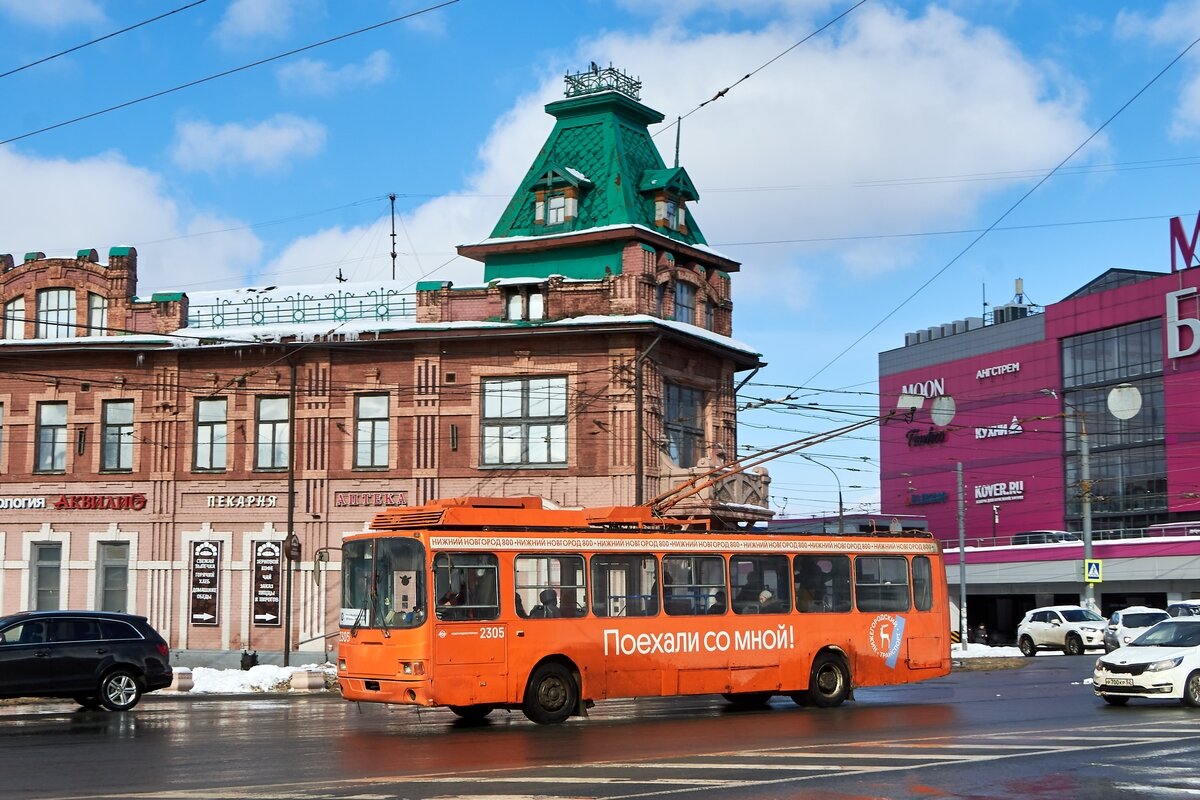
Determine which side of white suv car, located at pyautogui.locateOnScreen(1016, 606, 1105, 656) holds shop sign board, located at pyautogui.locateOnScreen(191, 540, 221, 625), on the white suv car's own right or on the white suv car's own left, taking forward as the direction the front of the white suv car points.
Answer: on the white suv car's own right

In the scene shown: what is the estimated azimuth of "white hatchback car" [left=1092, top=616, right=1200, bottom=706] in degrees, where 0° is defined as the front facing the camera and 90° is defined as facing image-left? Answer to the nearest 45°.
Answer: approximately 45°

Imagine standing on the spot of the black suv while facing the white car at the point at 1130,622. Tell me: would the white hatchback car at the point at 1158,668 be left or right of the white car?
right

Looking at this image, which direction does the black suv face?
to the viewer's left

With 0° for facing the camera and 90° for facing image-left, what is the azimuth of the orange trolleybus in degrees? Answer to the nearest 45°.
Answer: approximately 45°

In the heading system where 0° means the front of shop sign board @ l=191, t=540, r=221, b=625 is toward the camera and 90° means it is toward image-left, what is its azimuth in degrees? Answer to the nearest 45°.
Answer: approximately 0°

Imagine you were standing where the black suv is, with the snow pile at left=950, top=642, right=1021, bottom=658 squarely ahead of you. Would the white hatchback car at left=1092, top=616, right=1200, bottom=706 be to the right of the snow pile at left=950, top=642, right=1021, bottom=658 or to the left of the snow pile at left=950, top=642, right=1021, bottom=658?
right

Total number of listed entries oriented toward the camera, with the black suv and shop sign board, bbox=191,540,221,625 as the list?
1

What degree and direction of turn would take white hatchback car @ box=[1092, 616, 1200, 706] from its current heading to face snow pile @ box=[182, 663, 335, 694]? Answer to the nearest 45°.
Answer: approximately 45° to its right

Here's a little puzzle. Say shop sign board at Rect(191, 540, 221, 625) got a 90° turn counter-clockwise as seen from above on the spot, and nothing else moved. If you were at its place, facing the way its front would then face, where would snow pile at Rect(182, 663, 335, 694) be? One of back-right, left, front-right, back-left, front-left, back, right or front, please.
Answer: right

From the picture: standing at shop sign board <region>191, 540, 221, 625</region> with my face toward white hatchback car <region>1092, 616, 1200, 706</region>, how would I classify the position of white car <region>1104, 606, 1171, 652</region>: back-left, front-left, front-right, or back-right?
front-left

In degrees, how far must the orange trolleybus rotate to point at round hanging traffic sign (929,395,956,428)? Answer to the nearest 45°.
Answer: approximately 180°
